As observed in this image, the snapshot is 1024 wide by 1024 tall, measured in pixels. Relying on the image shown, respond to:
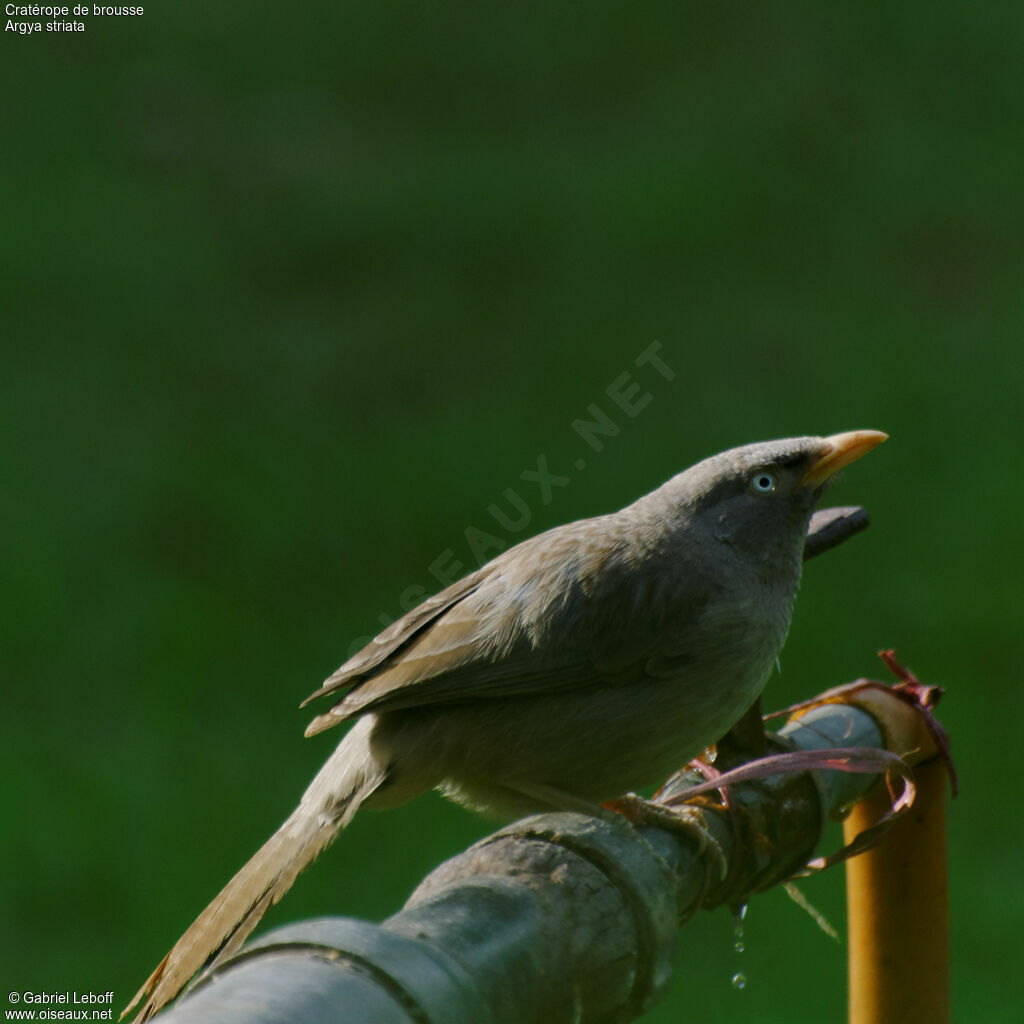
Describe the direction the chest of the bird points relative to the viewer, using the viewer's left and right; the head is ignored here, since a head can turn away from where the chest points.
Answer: facing to the right of the viewer
